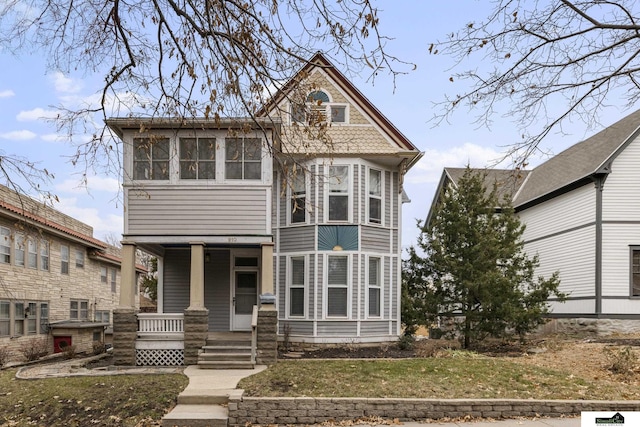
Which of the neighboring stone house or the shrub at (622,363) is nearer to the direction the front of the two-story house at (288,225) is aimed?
the shrub

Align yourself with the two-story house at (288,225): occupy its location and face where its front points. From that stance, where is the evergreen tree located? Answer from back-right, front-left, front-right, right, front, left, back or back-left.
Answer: left

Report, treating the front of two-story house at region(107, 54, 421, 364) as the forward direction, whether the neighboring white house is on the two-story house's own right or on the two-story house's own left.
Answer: on the two-story house's own left

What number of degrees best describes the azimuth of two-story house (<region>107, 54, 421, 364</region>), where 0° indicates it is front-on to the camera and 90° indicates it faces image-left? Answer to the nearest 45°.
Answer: approximately 0°

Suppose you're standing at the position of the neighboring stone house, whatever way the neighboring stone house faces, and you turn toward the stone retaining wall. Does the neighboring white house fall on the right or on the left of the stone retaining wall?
left

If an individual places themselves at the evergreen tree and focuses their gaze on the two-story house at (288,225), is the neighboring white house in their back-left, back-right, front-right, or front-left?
back-right

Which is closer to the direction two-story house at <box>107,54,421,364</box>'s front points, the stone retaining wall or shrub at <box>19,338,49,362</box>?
the stone retaining wall

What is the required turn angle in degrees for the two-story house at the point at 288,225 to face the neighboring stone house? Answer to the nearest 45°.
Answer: approximately 135° to its right
